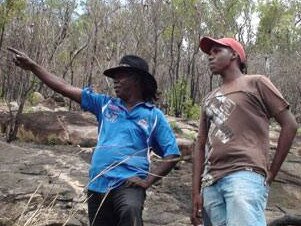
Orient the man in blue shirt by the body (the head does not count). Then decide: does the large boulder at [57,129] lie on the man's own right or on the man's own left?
on the man's own right

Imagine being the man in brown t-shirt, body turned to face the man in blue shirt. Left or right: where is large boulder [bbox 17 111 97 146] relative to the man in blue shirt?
right

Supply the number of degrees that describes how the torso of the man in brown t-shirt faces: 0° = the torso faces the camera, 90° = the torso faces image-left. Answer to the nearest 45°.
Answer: approximately 45°

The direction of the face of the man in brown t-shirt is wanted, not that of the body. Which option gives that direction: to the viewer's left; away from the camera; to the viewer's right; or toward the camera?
to the viewer's left

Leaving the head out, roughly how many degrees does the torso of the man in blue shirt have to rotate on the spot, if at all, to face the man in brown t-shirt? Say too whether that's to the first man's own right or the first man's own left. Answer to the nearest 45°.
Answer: approximately 90° to the first man's own left

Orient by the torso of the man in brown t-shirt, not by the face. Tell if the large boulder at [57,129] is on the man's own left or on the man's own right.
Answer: on the man's own right

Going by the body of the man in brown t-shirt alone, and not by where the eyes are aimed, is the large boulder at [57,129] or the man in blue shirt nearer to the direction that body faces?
the man in blue shirt

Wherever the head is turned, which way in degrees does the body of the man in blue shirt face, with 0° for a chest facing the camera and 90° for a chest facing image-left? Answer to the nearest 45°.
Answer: approximately 45°
